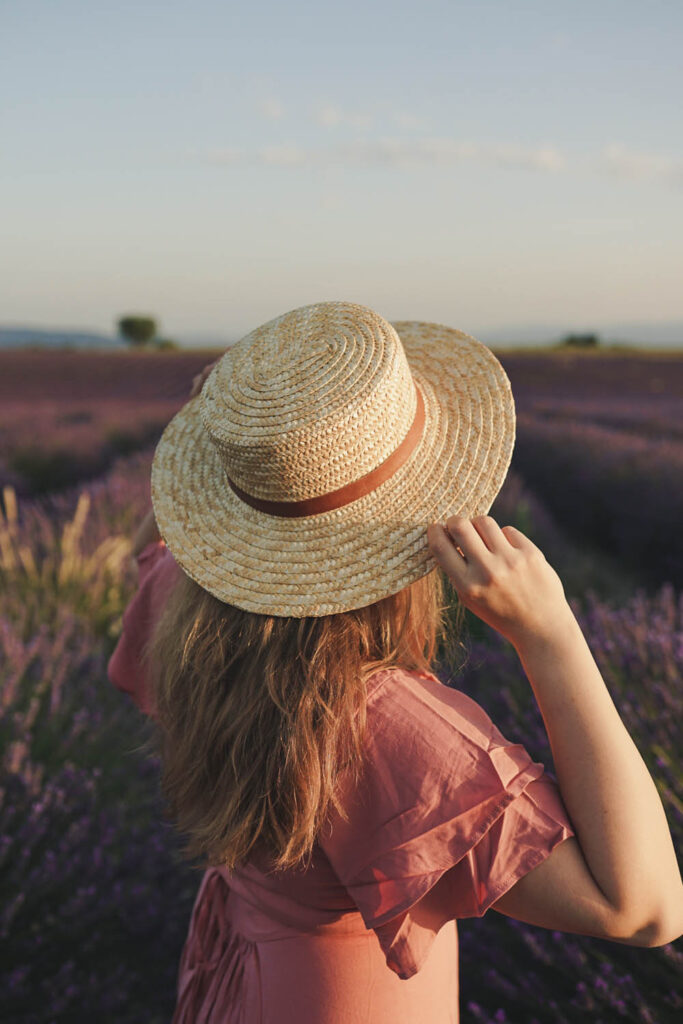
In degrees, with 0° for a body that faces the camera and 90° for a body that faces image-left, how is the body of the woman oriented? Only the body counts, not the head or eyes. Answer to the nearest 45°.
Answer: approximately 225°

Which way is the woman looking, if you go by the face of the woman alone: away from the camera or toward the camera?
away from the camera

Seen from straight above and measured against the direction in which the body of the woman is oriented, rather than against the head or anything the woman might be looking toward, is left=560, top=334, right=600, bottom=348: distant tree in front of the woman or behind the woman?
in front
